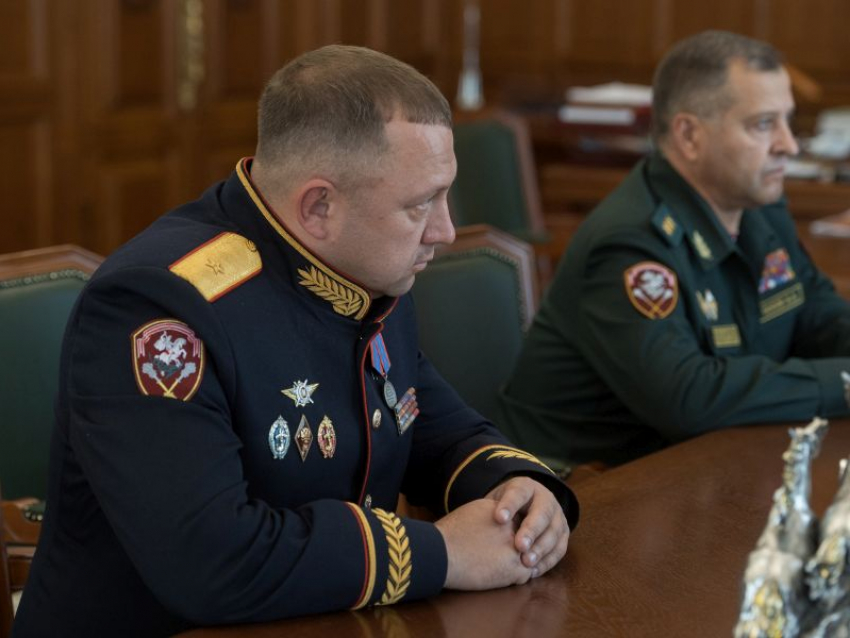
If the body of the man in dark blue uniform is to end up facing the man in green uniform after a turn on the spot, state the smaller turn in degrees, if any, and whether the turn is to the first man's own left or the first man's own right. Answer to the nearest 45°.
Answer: approximately 90° to the first man's own left

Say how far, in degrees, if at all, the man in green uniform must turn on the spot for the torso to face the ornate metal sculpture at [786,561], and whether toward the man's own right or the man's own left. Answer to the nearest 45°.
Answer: approximately 45° to the man's own right

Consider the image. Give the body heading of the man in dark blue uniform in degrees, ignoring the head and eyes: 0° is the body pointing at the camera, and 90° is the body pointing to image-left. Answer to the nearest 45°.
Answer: approximately 315°

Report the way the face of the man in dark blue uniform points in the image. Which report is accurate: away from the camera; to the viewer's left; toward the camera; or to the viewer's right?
to the viewer's right

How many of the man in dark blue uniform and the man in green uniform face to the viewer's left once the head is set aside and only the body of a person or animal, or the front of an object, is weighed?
0

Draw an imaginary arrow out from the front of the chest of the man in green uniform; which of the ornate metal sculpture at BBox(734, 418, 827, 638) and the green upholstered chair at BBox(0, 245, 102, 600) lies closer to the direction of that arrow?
the ornate metal sculpture

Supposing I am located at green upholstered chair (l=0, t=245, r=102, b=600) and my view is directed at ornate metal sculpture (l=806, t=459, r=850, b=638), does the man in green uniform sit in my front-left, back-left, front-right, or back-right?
front-left

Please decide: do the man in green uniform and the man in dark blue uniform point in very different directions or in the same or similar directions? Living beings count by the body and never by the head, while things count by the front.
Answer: same or similar directions

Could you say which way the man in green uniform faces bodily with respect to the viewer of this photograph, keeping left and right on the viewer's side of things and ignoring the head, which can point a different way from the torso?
facing the viewer and to the right of the viewer

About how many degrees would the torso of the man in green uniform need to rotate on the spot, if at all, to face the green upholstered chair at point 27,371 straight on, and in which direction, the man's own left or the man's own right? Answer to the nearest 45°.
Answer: approximately 90° to the man's own right

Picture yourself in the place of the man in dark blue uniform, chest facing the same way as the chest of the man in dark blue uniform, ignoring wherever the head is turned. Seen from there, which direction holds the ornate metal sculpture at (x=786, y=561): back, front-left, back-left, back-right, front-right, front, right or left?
front

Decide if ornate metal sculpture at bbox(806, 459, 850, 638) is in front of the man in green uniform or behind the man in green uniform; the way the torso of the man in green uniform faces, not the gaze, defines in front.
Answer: in front
